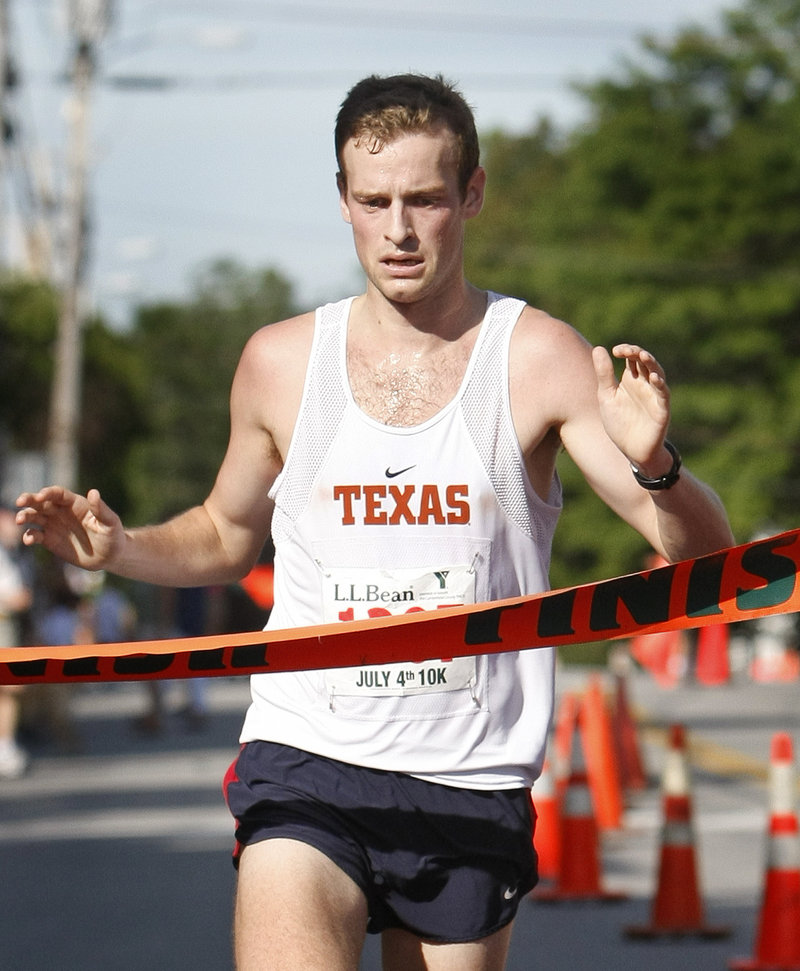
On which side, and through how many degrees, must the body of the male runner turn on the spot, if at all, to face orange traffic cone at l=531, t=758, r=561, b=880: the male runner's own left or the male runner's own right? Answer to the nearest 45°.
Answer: approximately 180°

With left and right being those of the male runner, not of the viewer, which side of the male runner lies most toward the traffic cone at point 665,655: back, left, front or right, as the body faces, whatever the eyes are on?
back

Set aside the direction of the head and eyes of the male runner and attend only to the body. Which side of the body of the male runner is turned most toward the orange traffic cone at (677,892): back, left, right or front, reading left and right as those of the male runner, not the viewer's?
back

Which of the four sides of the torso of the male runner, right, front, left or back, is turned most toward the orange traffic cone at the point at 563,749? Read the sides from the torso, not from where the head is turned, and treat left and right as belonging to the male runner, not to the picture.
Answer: back

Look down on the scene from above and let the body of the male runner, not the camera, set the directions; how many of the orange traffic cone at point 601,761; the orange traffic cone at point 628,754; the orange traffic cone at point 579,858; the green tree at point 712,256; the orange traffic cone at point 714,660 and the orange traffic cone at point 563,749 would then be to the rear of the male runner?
6

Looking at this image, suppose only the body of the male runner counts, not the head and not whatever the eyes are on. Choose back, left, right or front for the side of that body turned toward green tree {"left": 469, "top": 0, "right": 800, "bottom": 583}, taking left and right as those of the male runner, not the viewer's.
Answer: back

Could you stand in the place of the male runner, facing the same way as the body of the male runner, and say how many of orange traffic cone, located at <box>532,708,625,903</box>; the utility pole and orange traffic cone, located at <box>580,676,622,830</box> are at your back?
3

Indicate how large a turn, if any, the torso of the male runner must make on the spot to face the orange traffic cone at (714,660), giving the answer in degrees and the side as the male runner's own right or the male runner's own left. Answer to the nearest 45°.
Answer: approximately 180°

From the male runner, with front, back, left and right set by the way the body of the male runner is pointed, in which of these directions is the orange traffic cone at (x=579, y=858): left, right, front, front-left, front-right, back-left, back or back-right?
back

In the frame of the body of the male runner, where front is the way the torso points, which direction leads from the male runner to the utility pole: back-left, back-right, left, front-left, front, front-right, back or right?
back

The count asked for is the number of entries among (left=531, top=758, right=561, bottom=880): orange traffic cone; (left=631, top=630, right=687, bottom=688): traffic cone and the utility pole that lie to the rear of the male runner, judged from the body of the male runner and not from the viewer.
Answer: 3

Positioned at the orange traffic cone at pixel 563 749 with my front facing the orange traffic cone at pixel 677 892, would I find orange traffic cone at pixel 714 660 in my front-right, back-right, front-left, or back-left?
back-left

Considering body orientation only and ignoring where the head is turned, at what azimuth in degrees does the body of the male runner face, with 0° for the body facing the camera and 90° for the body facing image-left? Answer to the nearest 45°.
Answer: approximately 0°

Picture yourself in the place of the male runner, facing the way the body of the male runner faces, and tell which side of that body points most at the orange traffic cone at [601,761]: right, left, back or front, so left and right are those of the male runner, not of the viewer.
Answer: back
